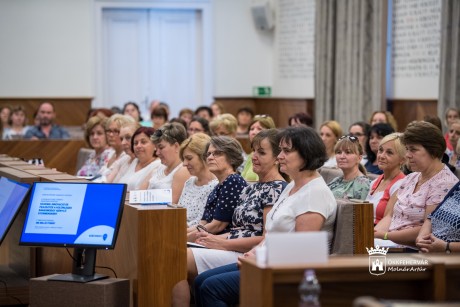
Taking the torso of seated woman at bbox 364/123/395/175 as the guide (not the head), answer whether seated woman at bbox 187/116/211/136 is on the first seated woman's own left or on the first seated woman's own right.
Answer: on the first seated woman's own right

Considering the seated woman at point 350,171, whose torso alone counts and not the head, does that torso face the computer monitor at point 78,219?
yes

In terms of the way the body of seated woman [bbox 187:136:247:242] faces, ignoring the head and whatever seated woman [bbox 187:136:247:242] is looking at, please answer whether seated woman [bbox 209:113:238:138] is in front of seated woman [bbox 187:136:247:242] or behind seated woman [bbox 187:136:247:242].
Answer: behind

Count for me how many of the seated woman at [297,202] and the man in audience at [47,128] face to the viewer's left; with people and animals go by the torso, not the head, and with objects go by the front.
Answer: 1

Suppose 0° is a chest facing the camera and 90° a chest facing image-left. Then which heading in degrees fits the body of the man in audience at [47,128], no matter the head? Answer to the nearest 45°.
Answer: approximately 0°

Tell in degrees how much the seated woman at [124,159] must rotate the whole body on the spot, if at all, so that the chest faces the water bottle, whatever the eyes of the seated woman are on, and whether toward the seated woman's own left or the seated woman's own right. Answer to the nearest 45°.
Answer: approximately 45° to the seated woman's own left

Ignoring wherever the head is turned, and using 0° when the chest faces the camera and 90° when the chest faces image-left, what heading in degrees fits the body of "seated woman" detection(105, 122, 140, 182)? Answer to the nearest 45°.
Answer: approximately 45°

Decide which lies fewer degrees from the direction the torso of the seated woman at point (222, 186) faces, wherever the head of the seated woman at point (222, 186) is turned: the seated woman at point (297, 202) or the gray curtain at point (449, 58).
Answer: the seated woman

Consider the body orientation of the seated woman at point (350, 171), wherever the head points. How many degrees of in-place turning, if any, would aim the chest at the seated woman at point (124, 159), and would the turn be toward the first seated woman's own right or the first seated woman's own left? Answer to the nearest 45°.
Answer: approximately 90° to the first seated woman's own right

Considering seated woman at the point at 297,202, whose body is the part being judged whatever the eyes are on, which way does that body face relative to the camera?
to the viewer's left
